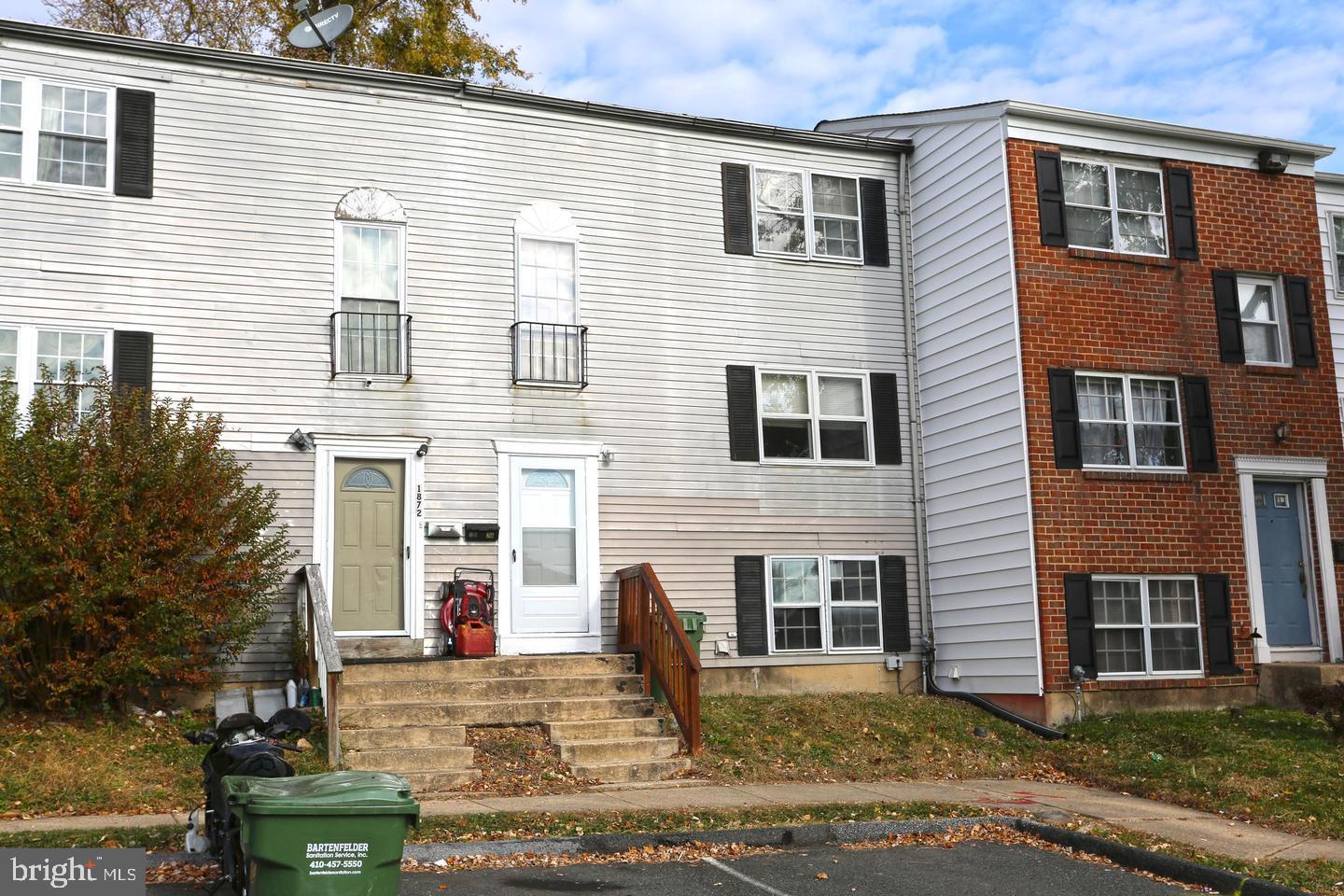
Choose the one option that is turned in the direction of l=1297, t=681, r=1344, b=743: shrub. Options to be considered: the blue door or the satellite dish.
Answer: the blue door

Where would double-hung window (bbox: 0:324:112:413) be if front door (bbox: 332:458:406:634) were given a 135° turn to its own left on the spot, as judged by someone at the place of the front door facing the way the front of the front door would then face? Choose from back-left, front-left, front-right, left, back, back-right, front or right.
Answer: back-left

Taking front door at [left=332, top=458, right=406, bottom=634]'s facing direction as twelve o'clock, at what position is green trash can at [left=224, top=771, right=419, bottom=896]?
The green trash can is roughly at 12 o'clock from the front door.

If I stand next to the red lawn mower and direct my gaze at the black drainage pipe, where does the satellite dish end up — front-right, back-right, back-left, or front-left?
back-left

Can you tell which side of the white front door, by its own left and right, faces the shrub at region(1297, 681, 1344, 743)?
left

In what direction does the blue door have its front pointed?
toward the camera

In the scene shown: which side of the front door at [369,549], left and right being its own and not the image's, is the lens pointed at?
front

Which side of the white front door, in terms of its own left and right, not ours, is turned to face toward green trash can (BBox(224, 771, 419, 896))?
front

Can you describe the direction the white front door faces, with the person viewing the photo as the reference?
facing the viewer

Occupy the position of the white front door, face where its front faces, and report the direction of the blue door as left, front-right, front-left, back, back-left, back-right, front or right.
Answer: left

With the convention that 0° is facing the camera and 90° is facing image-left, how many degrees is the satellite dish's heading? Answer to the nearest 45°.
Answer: approximately 45°

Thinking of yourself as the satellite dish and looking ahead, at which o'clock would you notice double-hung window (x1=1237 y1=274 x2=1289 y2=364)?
The double-hung window is roughly at 8 o'clock from the satellite dish.
